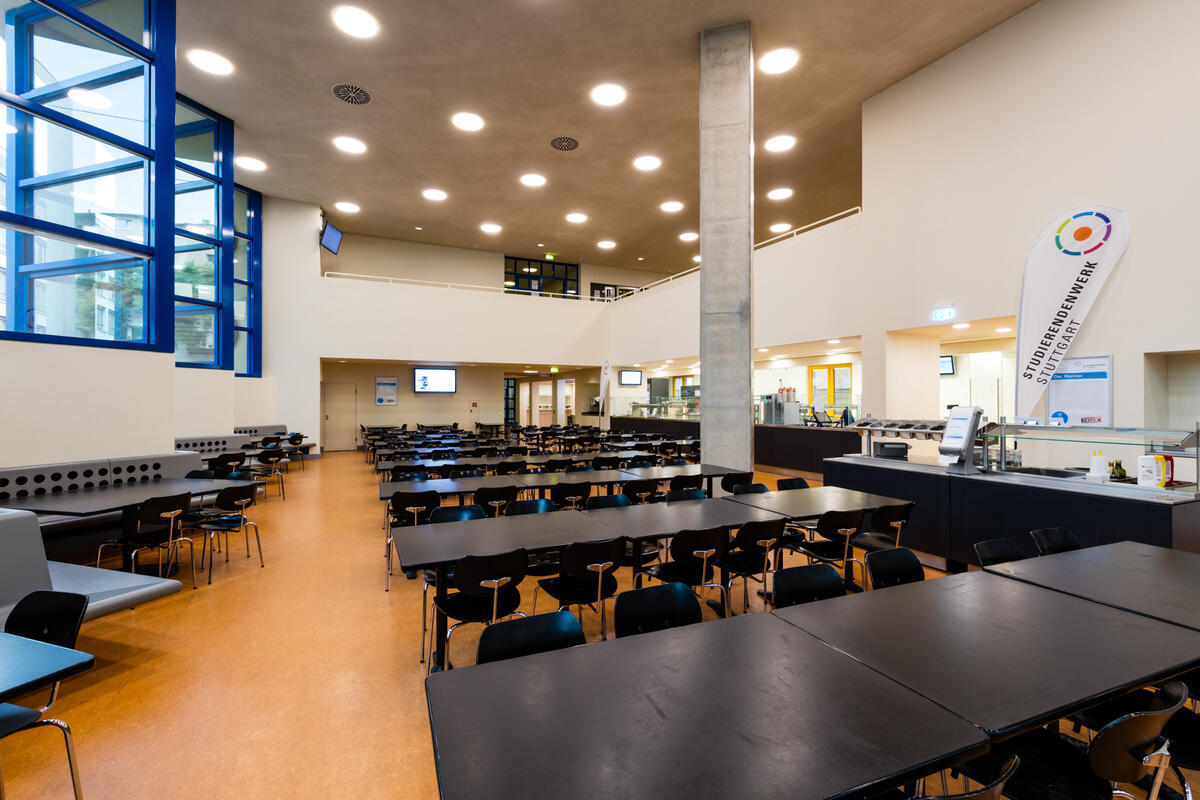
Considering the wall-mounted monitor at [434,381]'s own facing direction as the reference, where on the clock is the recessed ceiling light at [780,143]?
The recessed ceiling light is roughly at 11 o'clock from the wall-mounted monitor.

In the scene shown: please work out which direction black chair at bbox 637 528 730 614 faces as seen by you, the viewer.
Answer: facing away from the viewer and to the left of the viewer

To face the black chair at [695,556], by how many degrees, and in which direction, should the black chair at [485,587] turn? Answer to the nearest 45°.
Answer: approximately 135° to its right

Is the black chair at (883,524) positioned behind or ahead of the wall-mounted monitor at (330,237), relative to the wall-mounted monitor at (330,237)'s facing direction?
ahead

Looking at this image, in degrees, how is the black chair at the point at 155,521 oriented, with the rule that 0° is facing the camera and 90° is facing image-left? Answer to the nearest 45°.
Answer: approximately 135°

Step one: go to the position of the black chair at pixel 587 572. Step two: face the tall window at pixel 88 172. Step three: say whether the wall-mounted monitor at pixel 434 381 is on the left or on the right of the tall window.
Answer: right

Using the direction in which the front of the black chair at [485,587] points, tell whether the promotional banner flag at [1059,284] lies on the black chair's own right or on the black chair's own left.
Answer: on the black chair's own right

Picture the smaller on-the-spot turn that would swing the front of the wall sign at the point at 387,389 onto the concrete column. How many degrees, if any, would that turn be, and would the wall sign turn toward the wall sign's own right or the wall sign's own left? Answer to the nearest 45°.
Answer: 0° — it already faces it

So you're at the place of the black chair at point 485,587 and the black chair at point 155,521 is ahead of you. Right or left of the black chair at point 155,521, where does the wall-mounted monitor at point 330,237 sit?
right

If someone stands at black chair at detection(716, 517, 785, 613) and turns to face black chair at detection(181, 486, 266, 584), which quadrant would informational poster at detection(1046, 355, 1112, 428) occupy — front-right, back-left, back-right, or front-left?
back-right
